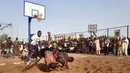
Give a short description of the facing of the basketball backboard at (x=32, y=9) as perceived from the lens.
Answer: facing the viewer and to the right of the viewer

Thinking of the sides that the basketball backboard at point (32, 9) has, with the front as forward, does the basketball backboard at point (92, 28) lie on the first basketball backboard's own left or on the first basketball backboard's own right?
on the first basketball backboard's own left
